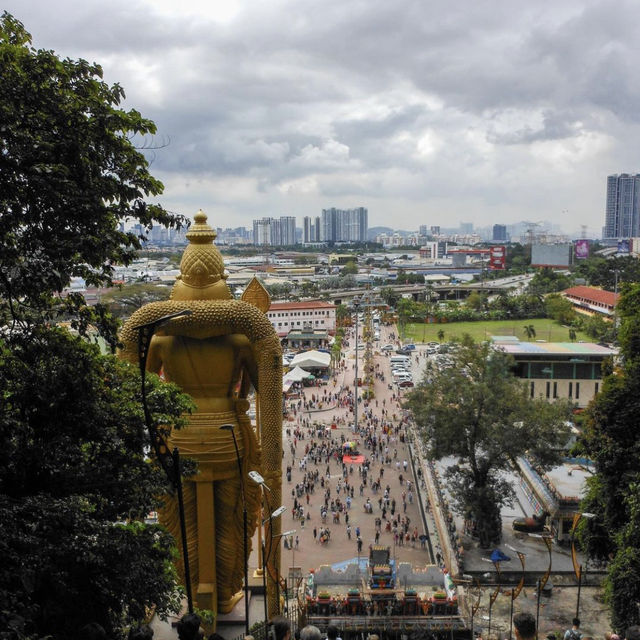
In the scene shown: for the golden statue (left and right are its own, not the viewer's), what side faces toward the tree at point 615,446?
right

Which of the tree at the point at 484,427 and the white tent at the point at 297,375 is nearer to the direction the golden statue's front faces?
the white tent

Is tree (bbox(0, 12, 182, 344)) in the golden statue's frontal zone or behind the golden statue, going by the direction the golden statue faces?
behind

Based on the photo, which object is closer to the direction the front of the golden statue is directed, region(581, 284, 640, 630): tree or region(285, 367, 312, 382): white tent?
the white tent

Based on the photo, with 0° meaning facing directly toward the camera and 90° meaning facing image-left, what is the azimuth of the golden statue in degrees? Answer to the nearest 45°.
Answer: approximately 180°

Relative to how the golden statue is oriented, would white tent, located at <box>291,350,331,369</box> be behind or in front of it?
in front

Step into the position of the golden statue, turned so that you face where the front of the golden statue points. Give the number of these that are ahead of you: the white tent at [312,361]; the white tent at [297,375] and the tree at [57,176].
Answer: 2

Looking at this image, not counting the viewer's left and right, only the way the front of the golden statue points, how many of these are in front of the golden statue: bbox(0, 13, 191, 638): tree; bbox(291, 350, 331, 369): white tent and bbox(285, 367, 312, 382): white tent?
2

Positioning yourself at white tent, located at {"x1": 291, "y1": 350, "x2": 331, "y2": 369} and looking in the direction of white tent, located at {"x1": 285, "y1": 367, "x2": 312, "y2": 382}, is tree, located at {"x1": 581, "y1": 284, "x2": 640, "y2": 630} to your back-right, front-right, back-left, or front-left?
front-left

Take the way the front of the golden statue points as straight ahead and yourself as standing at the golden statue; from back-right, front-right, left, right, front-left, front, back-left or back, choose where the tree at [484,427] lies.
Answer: front-right

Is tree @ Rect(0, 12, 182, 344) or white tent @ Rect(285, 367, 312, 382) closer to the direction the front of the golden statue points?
the white tent

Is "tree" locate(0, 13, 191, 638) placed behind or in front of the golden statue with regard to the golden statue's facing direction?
behind

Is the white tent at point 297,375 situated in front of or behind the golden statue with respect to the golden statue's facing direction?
in front
